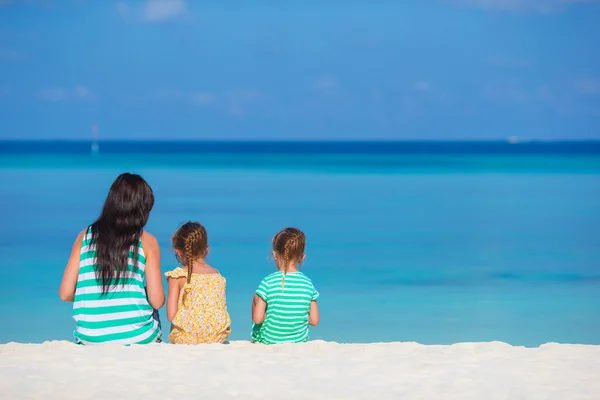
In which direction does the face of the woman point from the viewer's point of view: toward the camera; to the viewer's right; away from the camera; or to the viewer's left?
away from the camera

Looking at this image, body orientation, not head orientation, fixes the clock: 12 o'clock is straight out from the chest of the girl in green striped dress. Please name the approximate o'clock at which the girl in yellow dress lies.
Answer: The girl in yellow dress is roughly at 9 o'clock from the girl in green striped dress.

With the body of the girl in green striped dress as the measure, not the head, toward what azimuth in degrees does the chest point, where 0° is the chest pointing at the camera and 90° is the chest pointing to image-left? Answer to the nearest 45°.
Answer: approximately 180°

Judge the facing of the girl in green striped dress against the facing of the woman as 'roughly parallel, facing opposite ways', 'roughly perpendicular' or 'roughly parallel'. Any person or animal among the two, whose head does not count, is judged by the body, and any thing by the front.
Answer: roughly parallel

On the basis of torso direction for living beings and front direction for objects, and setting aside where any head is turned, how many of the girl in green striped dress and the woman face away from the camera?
2

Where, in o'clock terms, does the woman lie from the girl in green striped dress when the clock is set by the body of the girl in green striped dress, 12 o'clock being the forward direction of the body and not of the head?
The woman is roughly at 8 o'clock from the girl in green striped dress.

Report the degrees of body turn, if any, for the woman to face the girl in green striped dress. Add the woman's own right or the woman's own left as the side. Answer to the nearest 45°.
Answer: approximately 90° to the woman's own right

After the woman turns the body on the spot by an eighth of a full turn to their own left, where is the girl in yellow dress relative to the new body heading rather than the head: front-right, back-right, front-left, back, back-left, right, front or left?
right

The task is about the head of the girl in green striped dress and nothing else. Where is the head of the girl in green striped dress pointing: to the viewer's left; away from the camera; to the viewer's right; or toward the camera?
away from the camera

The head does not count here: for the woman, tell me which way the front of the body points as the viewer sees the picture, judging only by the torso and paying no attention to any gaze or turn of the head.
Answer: away from the camera
